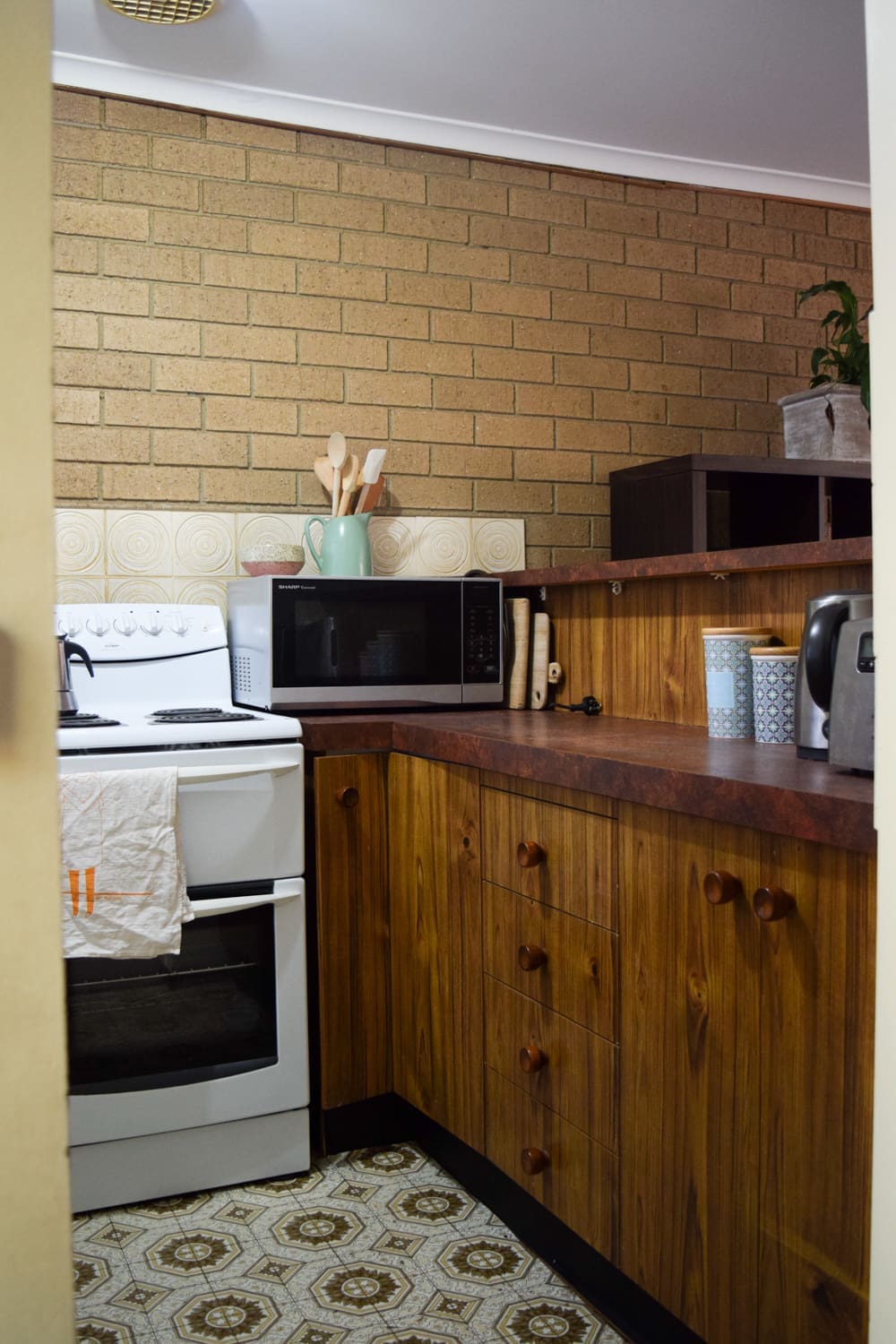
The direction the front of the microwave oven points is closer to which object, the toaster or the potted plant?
the toaster

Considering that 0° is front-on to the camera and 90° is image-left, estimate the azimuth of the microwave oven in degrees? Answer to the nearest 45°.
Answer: approximately 0°

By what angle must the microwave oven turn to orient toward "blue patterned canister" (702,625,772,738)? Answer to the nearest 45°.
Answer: approximately 45° to its left

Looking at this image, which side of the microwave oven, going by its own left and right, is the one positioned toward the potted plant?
left

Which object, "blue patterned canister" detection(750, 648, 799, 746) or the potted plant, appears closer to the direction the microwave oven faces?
the blue patterned canister
